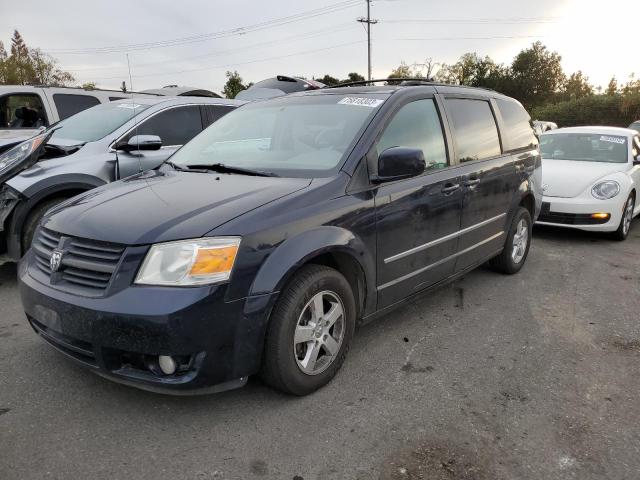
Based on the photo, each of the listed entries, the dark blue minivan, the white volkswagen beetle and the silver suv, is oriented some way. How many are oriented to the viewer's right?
0

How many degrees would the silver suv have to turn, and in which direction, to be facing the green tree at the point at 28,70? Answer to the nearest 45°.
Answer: approximately 135° to its right

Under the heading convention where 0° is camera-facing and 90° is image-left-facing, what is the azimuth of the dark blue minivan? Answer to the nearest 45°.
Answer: approximately 45°

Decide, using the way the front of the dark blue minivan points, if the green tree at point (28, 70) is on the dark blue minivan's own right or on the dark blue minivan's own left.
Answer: on the dark blue minivan's own right

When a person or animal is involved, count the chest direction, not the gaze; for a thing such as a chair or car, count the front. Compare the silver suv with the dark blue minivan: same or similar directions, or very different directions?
same or similar directions

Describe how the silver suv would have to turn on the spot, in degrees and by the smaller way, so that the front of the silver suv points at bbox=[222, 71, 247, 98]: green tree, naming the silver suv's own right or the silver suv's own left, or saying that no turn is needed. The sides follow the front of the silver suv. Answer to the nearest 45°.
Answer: approximately 135° to the silver suv's own right

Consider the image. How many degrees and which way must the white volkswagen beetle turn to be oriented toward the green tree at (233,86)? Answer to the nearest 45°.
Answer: approximately 90° to its right

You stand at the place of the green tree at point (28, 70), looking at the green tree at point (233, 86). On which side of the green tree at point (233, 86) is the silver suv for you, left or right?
right

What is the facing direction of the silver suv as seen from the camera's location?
facing the viewer and to the left of the viewer

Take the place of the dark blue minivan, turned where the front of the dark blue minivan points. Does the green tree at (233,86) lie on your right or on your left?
on your right

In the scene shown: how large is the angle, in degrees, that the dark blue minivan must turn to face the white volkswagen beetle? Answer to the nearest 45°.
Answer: approximately 180°

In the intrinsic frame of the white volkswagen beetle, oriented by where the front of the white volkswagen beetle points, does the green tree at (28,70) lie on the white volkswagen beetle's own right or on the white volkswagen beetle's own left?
on the white volkswagen beetle's own right
